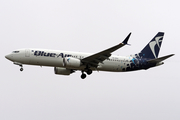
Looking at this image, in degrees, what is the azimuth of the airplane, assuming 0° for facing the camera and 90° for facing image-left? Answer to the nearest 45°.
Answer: approximately 90°
